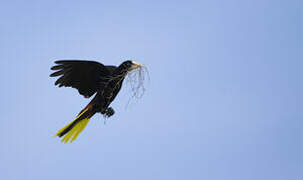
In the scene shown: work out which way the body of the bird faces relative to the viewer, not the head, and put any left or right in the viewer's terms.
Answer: facing to the right of the viewer
